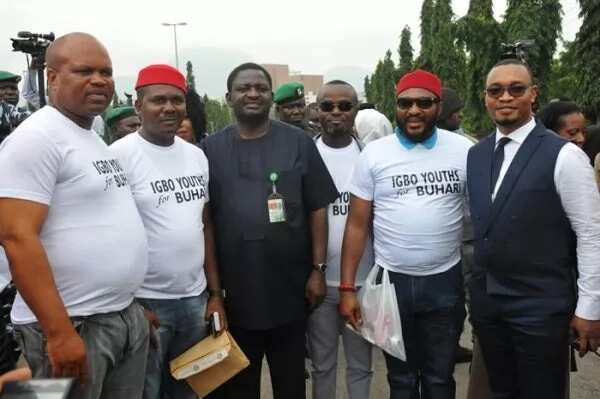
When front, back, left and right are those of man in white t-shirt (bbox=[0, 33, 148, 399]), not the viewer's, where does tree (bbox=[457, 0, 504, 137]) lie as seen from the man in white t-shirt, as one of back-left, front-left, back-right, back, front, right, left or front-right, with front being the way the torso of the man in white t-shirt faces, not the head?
left

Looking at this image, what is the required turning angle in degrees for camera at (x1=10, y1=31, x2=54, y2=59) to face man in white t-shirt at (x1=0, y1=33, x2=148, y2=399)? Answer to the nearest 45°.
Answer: approximately 90° to its left

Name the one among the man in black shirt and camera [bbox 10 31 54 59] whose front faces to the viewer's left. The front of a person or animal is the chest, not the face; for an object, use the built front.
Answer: the camera

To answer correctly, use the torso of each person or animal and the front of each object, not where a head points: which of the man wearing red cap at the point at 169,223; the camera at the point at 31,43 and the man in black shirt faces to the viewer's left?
the camera

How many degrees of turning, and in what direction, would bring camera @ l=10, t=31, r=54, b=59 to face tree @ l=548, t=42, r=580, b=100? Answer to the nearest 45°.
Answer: approximately 135° to its right

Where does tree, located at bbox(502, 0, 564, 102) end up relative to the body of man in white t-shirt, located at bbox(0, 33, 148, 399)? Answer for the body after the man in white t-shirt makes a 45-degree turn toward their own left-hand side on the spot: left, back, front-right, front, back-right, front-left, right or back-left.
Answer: front-left

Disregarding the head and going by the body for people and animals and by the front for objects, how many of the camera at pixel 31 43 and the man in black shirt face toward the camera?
1

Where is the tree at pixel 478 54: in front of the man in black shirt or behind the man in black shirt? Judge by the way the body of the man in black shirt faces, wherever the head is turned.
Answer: behind

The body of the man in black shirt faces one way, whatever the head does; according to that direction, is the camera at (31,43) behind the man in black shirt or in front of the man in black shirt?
behind

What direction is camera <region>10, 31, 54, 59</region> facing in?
to the viewer's left

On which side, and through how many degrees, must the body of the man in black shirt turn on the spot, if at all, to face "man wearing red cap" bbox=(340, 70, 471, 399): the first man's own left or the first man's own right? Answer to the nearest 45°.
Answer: approximately 90° to the first man's own left

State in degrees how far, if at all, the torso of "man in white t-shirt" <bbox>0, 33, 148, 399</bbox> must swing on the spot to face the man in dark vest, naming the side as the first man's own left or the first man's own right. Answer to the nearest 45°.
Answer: approximately 45° to the first man's own left
